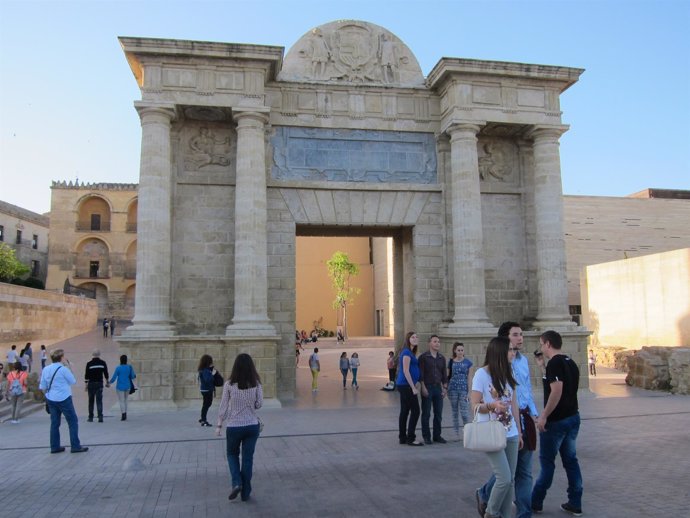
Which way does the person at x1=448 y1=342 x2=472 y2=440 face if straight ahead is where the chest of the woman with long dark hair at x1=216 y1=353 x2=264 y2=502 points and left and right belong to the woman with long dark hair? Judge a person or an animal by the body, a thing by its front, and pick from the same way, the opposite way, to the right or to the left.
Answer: the opposite way

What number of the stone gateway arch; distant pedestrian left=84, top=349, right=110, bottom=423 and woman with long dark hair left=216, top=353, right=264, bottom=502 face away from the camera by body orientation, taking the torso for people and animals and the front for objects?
2

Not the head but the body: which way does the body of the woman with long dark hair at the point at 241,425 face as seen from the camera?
away from the camera

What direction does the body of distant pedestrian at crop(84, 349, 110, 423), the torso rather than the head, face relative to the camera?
away from the camera

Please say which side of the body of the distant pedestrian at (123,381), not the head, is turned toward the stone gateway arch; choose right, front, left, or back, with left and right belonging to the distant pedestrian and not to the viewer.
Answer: right

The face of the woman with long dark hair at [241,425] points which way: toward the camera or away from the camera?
away from the camera
